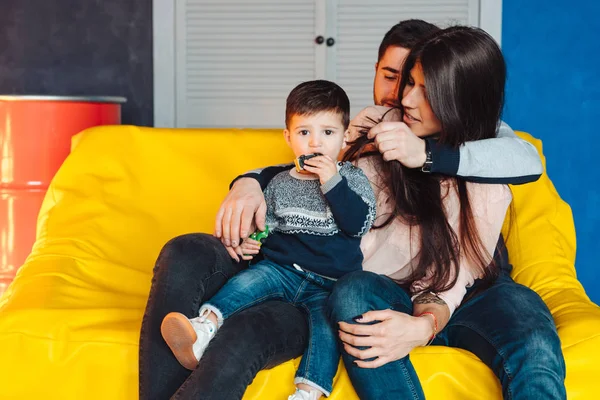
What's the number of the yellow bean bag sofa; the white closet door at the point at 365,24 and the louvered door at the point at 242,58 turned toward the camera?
3

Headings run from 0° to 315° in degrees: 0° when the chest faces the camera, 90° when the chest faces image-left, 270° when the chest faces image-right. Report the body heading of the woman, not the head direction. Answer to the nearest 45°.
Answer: approximately 45°

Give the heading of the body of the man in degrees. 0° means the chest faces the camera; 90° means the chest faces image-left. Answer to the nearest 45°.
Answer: approximately 45°

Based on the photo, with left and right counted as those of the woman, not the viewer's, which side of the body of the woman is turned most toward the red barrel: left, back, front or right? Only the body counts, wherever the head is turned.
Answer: right

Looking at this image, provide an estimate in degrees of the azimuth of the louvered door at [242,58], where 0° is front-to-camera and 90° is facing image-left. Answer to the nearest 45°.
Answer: approximately 0°

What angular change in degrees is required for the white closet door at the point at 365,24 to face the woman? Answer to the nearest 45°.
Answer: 0° — it already faces them

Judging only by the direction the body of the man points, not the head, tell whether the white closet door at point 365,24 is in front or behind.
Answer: behind

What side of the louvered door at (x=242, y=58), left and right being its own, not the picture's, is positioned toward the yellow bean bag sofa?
front

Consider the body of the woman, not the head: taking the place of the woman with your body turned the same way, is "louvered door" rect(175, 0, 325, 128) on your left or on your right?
on your right

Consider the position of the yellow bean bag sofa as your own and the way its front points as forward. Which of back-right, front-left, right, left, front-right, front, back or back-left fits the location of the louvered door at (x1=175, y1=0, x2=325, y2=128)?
back
